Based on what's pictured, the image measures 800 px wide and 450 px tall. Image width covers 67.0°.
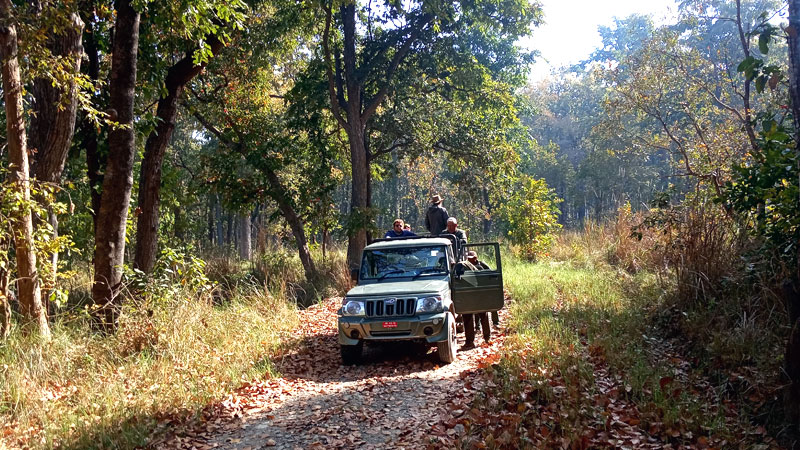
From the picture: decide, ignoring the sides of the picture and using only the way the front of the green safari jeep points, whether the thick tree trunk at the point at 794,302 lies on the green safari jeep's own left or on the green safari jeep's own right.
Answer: on the green safari jeep's own left

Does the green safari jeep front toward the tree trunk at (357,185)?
no

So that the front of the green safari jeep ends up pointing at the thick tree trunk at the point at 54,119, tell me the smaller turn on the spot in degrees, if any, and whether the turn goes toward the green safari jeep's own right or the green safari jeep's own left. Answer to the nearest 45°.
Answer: approximately 90° to the green safari jeep's own right

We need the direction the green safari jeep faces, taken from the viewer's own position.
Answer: facing the viewer

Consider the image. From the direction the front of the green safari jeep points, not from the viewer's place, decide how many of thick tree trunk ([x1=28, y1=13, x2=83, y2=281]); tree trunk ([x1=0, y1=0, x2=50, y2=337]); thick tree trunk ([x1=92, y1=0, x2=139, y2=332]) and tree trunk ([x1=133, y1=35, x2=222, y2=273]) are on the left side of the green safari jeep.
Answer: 0

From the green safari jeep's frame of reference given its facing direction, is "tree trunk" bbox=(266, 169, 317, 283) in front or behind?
behind

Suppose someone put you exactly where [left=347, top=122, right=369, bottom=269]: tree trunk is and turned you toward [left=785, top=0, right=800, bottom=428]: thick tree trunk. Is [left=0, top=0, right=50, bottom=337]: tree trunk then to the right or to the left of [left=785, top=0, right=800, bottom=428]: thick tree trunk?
right

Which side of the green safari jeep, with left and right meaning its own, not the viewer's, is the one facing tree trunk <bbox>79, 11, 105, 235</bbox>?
right

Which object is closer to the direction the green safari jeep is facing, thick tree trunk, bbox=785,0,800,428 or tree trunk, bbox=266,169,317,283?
the thick tree trunk

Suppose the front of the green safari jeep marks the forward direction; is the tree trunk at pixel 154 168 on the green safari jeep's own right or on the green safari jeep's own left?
on the green safari jeep's own right

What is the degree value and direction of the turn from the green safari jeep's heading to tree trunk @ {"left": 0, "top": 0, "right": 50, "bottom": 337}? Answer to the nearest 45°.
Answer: approximately 90° to its right

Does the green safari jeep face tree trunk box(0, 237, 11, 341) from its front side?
no

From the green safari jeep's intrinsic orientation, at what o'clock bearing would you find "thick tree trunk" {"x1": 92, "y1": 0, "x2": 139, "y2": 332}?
The thick tree trunk is roughly at 3 o'clock from the green safari jeep.
